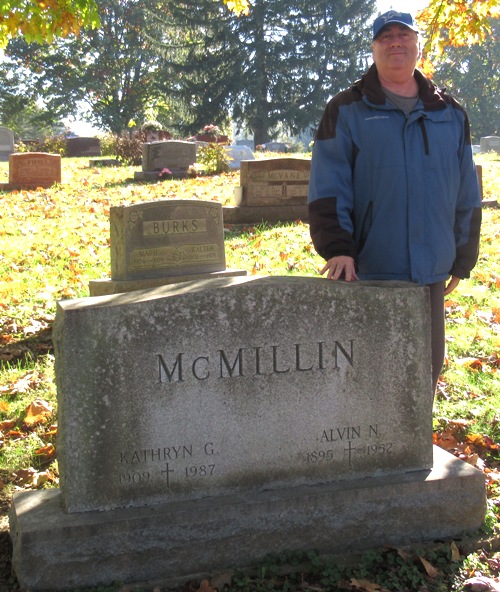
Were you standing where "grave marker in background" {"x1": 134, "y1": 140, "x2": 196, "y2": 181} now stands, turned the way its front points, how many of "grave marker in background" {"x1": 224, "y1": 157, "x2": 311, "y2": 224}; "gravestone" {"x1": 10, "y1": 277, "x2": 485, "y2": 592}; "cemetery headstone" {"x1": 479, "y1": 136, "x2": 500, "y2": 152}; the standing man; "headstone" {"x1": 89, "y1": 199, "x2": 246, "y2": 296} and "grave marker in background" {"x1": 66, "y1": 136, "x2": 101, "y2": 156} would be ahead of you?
4

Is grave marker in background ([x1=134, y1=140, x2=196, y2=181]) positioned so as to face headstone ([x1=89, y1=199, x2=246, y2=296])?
yes

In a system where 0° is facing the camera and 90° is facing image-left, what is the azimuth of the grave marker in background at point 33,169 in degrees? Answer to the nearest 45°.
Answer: approximately 0°

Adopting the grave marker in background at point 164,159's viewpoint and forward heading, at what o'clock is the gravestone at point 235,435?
The gravestone is roughly at 12 o'clock from the grave marker in background.

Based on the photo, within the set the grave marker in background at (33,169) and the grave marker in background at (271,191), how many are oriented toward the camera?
2

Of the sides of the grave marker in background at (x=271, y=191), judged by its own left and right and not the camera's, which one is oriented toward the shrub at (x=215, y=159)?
back

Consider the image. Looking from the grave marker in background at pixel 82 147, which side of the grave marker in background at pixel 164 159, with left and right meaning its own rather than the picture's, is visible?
back

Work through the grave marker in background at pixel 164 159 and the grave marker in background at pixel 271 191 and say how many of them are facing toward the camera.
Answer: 2

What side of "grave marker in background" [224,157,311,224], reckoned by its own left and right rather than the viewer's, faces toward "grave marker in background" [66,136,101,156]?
back

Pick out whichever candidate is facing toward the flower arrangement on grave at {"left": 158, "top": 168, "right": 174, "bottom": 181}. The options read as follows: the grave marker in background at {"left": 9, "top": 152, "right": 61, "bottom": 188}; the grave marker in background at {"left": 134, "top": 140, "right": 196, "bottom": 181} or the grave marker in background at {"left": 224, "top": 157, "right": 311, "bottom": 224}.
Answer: the grave marker in background at {"left": 134, "top": 140, "right": 196, "bottom": 181}

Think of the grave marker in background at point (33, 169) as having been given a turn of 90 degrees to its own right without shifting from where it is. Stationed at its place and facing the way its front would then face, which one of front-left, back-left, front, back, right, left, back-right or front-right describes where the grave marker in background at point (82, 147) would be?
right
